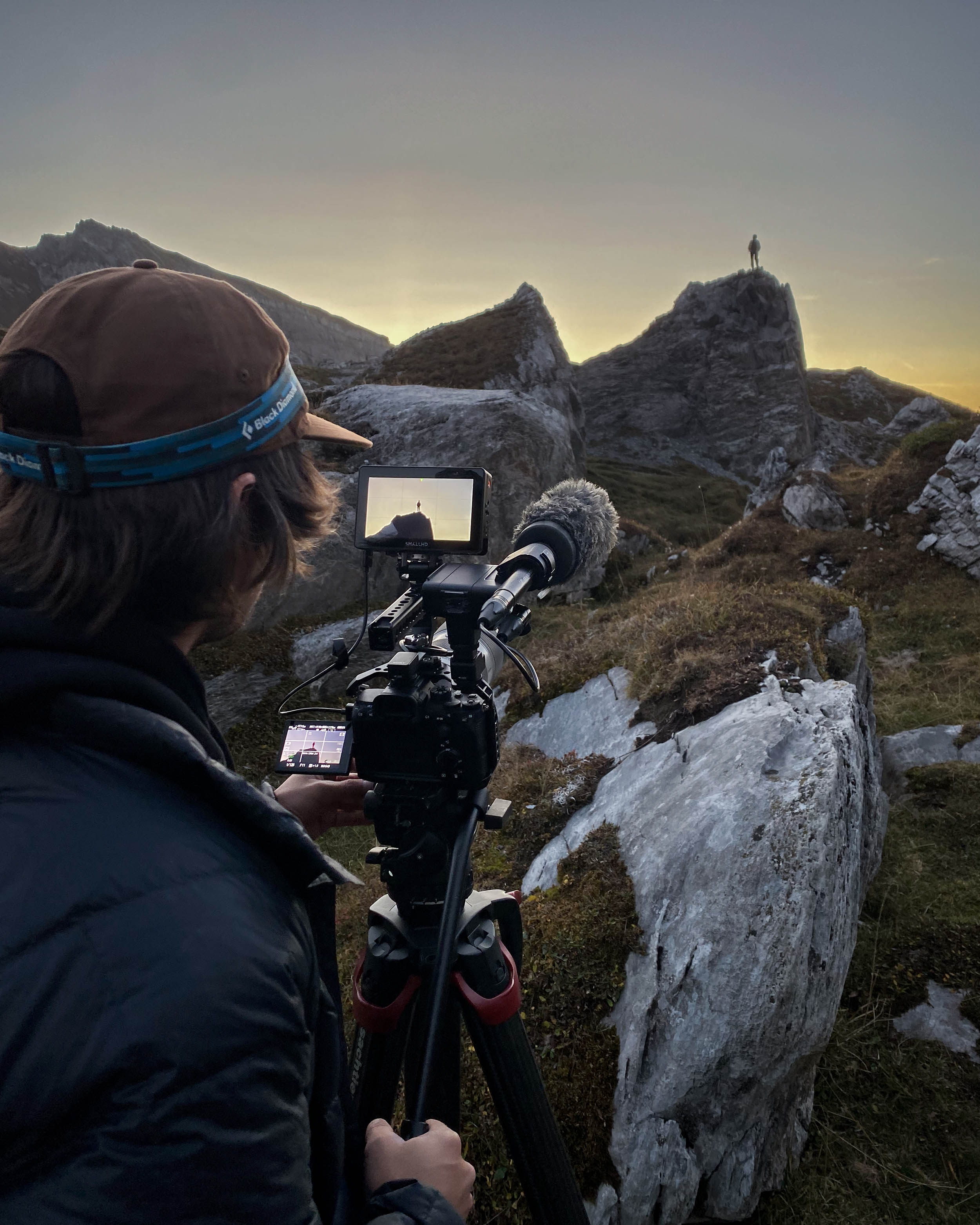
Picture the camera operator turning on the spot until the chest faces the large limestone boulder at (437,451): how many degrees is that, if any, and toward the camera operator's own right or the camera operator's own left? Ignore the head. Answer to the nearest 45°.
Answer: approximately 45° to the camera operator's own left

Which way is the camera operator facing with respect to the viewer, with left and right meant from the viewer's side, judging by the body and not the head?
facing away from the viewer and to the right of the viewer

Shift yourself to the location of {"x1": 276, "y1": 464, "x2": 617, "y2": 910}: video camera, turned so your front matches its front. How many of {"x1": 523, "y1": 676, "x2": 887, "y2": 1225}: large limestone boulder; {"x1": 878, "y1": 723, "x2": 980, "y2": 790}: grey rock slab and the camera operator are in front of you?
2

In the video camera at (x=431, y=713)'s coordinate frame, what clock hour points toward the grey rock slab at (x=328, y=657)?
The grey rock slab is roughly at 10 o'clock from the video camera.

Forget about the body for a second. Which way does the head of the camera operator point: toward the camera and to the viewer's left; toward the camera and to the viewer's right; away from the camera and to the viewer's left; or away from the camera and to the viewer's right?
away from the camera and to the viewer's right

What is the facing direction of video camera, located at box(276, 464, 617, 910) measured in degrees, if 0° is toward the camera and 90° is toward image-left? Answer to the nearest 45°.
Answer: approximately 225°
